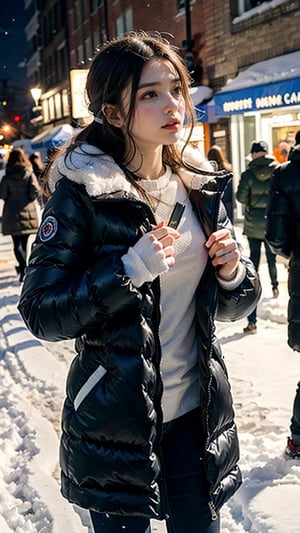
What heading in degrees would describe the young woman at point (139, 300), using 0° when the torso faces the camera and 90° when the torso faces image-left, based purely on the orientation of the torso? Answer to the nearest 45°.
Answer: approximately 315°

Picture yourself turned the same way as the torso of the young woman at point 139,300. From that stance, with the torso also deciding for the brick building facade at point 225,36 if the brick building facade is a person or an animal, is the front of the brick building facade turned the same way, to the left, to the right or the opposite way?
to the right

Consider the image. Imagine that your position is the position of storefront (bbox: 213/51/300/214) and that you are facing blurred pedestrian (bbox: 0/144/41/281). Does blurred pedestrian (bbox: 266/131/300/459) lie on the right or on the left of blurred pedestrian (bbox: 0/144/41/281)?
left

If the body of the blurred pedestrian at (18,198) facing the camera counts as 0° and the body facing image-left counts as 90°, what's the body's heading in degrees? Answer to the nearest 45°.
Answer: approximately 180°

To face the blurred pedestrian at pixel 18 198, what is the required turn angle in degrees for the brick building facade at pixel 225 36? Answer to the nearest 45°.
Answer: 0° — it already faces them

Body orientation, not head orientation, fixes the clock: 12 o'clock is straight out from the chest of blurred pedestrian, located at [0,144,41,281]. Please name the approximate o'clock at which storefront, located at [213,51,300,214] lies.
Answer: The storefront is roughly at 2 o'clock from the blurred pedestrian.

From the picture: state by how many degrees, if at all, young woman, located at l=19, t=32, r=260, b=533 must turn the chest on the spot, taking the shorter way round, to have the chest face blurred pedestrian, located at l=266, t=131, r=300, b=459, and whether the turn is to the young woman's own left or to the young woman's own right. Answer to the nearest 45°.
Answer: approximately 90° to the young woman's own left

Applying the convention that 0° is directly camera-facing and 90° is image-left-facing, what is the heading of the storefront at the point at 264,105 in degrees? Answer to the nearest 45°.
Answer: approximately 45°

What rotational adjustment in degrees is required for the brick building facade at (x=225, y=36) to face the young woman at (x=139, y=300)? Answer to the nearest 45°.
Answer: approximately 45° to its left

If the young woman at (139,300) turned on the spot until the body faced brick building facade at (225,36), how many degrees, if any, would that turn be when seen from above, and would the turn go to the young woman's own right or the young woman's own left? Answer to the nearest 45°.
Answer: approximately 135° to the young woman's own left

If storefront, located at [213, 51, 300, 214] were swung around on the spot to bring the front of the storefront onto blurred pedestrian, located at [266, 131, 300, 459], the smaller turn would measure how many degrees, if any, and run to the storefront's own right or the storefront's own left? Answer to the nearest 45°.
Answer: approximately 45° to the storefront's own left

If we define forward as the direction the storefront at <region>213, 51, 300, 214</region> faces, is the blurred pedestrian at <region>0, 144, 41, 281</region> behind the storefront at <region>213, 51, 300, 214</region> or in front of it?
in front

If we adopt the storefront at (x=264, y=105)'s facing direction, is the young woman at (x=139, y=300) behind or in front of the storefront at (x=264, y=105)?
in front

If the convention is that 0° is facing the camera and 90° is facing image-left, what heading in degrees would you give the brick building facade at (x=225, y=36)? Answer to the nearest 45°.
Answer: approximately 45°
